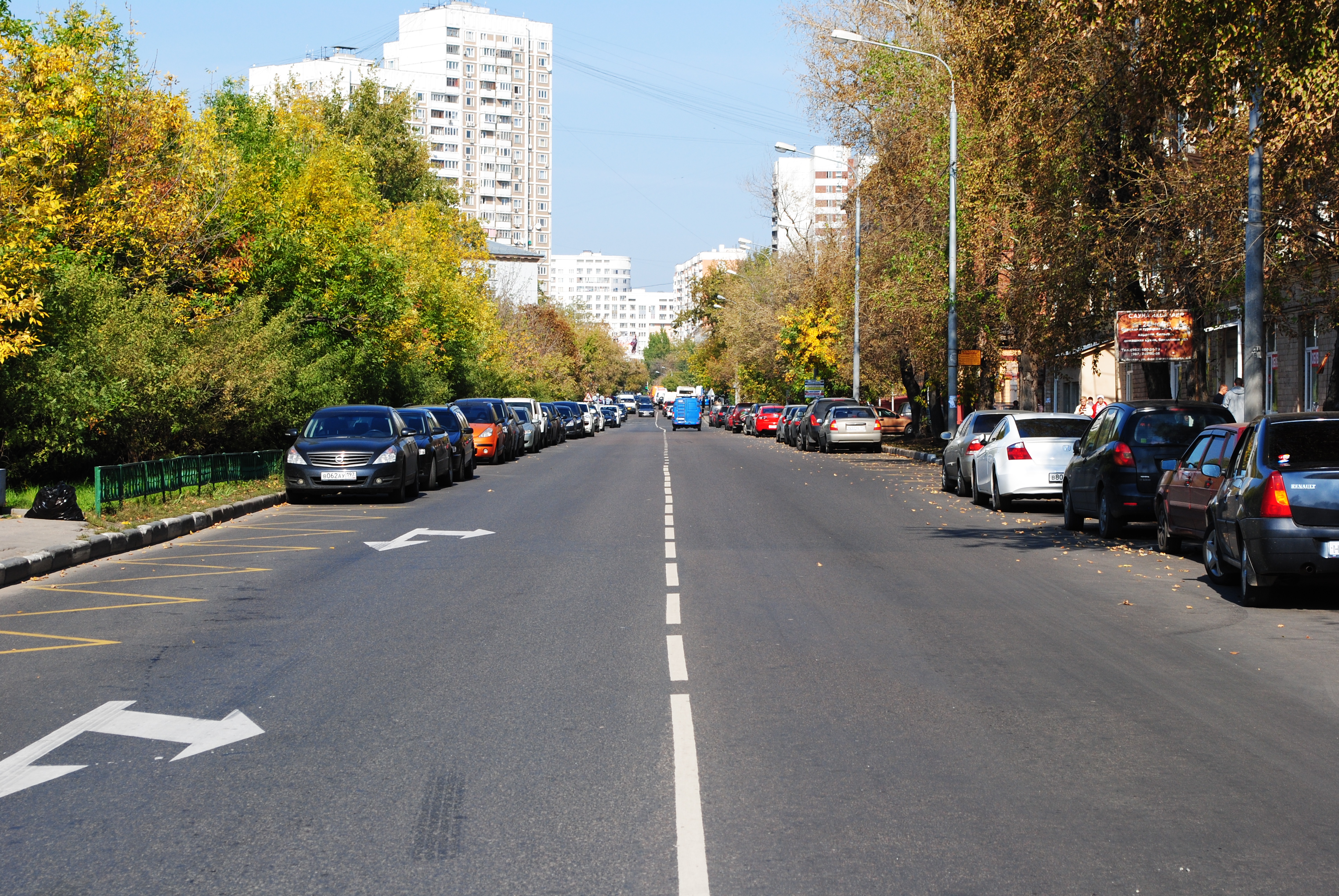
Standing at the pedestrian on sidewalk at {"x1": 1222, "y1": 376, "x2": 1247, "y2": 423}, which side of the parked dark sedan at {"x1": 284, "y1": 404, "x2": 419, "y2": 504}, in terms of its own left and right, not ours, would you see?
left

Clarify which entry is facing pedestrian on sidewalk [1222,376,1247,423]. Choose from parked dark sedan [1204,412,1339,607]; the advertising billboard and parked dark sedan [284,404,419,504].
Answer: parked dark sedan [1204,412,1339,607]

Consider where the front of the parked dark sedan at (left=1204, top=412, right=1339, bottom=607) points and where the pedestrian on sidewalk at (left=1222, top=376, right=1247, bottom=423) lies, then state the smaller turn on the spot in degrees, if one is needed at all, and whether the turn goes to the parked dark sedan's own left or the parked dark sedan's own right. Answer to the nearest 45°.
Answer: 0° — it already faces them

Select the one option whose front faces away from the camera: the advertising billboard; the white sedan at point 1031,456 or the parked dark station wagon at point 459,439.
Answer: the white sedan

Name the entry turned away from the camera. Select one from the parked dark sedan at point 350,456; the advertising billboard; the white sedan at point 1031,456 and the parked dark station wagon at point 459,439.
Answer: the white sedan

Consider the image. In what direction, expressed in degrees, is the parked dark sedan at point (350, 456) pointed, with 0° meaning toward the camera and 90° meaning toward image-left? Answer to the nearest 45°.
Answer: approximately 0°

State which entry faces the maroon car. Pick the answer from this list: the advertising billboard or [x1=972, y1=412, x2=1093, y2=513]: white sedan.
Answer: the advertising billboard

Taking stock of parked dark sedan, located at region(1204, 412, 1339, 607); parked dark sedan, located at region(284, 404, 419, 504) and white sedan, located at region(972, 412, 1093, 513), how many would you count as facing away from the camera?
2

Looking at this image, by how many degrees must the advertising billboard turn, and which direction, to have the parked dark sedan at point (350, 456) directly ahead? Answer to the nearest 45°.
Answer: approximately 90° to its right

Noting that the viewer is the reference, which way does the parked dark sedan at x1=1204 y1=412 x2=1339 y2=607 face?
facing away from the viewer

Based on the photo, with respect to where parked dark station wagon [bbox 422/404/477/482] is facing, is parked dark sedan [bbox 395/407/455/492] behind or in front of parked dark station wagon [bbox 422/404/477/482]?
in front

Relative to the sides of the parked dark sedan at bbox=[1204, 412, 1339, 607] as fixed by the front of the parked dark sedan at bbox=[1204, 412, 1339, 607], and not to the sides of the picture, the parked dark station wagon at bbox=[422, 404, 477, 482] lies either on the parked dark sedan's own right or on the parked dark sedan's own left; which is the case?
on the parked dark sedan's own left

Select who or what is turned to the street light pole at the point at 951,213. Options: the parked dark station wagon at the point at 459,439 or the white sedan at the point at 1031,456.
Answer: the white sedan

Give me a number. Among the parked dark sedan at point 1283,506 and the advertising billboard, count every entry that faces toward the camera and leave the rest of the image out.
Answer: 1

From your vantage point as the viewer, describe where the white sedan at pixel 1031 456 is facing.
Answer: facing away from the viewer
